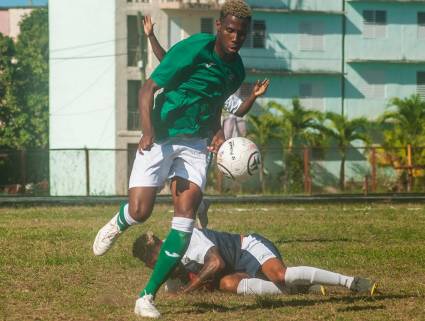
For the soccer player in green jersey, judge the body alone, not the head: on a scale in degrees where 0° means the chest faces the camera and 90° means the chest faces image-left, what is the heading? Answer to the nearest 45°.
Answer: approximately 315°

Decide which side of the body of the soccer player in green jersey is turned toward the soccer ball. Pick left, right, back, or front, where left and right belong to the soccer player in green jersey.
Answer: left

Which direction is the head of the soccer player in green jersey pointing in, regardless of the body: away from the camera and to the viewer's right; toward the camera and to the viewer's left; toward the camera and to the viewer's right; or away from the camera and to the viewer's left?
toward the camera and to the viewer's right

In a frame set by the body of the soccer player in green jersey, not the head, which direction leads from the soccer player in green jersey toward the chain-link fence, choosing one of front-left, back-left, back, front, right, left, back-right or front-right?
back-left
